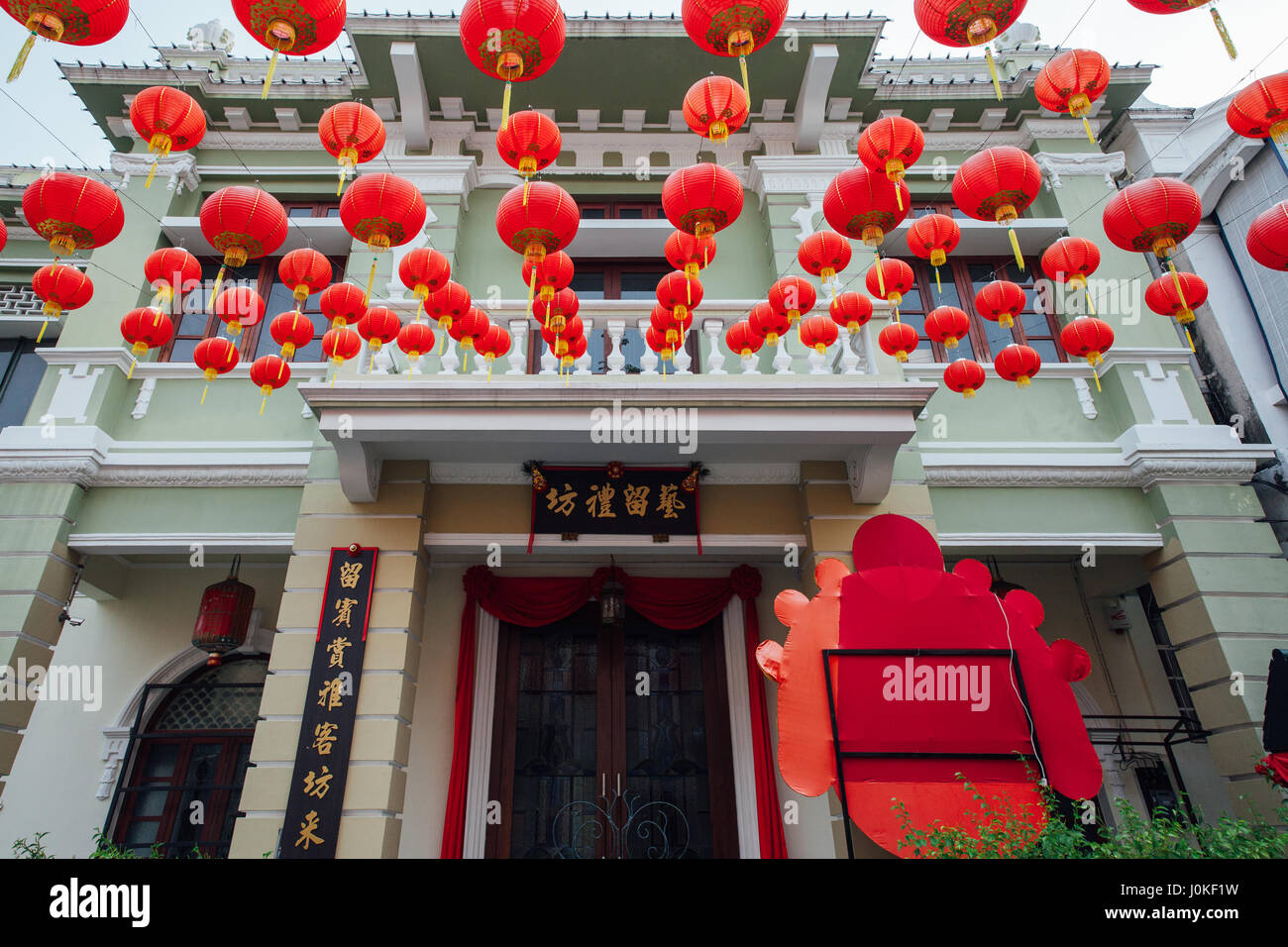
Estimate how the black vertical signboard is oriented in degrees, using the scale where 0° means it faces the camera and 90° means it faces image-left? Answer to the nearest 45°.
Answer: approximately 0°

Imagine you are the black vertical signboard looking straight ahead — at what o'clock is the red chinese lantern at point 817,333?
The red chinese lantern is roughly at 10 o'clock from the black vertical signboard.

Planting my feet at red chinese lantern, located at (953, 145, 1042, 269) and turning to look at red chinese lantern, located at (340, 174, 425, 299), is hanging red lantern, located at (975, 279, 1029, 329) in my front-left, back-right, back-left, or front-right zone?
back-right

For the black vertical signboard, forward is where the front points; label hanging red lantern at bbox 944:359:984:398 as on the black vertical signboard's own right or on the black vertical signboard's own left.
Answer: on the black vertical signboard's own left

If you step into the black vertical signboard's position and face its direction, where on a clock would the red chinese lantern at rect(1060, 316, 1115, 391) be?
The red chinese lantern is roughly at 10 o'clock from the black vertical signboard.

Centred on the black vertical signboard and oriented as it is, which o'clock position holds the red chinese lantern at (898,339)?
The red chinese lantern is roughly at 10 o'clock from the black vertical signboard.

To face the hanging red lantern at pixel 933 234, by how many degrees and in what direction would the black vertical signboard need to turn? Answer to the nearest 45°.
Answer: approximately 45° to its left

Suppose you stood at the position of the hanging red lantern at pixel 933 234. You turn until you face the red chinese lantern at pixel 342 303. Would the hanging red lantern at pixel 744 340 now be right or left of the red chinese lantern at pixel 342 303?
right

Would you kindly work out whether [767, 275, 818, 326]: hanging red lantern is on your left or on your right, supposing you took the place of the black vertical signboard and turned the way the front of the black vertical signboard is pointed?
on your left

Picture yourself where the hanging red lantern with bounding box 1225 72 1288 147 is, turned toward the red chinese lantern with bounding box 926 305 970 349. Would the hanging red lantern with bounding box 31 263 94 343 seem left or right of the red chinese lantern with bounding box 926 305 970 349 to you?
left

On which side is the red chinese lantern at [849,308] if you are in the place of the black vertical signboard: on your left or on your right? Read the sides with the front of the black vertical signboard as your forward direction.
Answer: on your left

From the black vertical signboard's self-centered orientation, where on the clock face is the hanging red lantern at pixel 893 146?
The hanging red lantern is roughly at 11 o'clock from the black vertical signboard.
